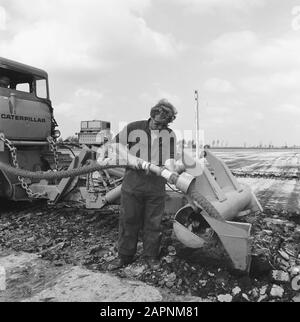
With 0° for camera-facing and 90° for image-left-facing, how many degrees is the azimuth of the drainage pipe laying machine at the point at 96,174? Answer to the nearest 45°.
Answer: approximately 135°

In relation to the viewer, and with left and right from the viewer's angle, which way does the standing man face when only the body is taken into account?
facing the viewer
